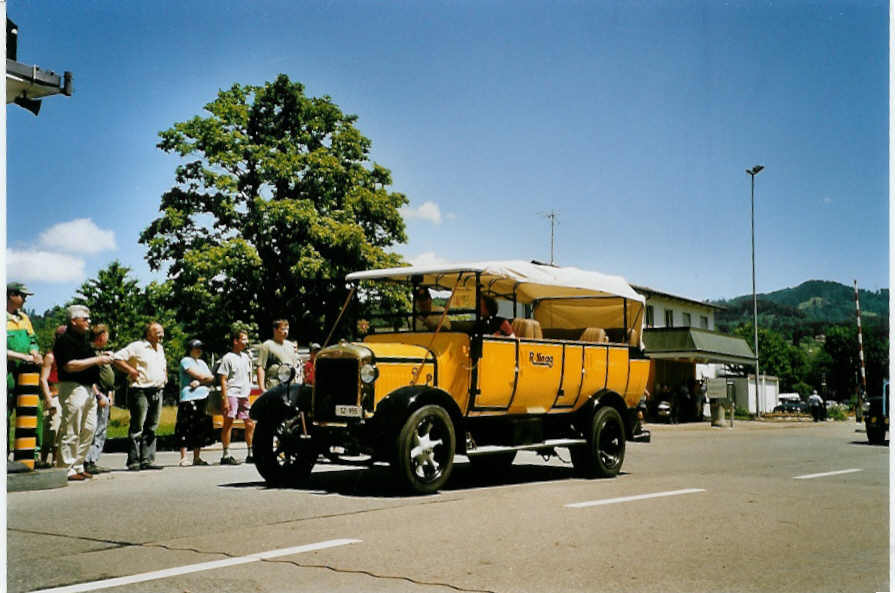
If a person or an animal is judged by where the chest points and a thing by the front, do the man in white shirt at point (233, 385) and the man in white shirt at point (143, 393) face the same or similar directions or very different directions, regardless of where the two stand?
same or similar directions

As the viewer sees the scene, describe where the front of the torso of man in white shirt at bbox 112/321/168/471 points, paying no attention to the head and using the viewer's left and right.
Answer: facing the viewer and to the right of the viewer

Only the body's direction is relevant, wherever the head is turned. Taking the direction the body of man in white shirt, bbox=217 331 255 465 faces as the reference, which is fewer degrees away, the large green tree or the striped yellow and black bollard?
the striped yellow and black bollard

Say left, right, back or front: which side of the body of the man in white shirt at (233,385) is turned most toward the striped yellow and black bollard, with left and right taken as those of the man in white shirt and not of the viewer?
right

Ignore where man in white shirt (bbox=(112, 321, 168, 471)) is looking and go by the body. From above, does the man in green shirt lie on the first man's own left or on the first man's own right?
on the first man's own right

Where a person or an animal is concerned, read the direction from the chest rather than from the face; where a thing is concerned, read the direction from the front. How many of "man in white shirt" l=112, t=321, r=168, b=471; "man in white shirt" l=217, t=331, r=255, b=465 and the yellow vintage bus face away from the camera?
0

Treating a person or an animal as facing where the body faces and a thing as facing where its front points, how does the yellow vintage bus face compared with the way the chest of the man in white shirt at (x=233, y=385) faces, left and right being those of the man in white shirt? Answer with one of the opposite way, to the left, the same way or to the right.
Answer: to the right

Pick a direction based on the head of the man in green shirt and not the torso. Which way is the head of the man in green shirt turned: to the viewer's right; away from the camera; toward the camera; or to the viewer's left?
to the viewer's right

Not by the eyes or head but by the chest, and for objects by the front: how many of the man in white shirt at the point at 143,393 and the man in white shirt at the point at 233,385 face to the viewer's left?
0

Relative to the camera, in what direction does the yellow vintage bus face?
facing the viewer and to the left of the viewer

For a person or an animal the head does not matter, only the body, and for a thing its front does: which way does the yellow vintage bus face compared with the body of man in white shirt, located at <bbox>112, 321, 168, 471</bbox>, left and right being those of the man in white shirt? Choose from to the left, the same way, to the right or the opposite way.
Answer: to the right
